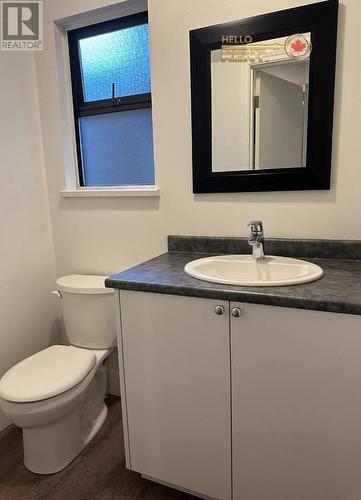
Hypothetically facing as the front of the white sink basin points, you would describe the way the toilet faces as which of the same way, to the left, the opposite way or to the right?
the same way

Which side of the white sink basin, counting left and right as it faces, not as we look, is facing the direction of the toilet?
right

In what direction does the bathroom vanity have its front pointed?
toward the camera

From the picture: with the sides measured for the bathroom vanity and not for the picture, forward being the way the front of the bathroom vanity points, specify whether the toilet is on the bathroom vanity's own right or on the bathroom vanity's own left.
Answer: on the bathroom vanity's own right

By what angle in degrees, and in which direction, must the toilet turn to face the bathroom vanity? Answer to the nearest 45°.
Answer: approximately 90° to its left

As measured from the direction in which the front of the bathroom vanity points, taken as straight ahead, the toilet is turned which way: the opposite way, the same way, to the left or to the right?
the same way

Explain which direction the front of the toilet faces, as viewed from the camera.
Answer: facing the viewer and to the left of the viewer
